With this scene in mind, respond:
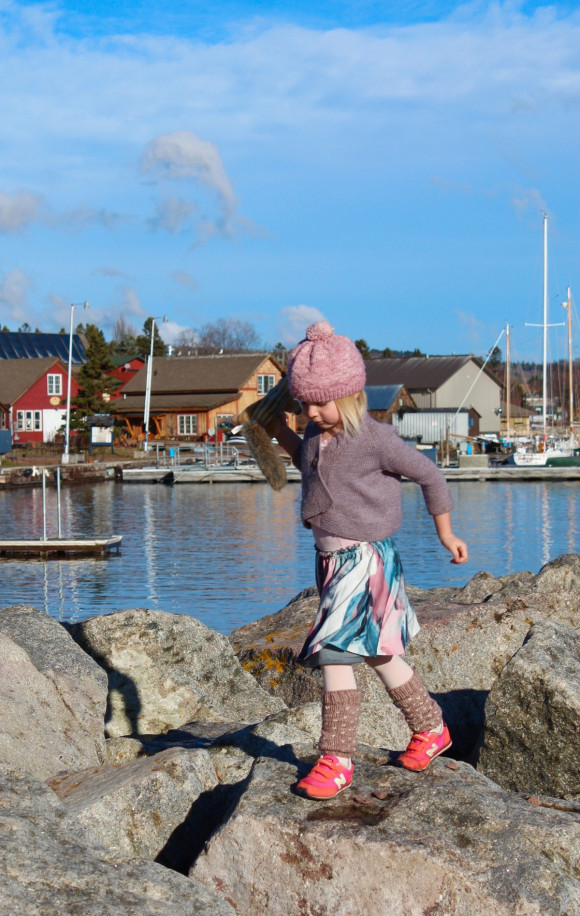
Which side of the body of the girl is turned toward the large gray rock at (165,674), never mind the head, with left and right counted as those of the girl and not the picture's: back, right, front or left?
right

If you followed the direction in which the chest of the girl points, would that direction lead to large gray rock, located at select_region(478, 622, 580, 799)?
no

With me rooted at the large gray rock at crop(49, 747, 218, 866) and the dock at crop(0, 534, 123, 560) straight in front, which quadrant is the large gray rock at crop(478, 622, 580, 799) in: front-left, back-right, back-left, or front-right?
front-right

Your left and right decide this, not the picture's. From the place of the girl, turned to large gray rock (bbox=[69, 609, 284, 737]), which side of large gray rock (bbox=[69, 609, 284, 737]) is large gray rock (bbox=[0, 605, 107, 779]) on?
left

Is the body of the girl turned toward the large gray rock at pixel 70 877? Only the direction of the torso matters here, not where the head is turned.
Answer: yes

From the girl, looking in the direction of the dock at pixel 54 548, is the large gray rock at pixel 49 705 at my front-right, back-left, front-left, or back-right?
front-left

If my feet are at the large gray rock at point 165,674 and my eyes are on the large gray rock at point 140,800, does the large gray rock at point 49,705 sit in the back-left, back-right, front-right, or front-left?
front-right

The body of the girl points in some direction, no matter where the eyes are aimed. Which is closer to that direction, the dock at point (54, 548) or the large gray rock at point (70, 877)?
the large gray rock

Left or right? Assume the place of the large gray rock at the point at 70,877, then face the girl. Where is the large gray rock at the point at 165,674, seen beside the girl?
left

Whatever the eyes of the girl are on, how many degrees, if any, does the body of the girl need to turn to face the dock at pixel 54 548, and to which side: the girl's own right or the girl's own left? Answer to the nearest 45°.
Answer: approximately 135° to the girl's own right
